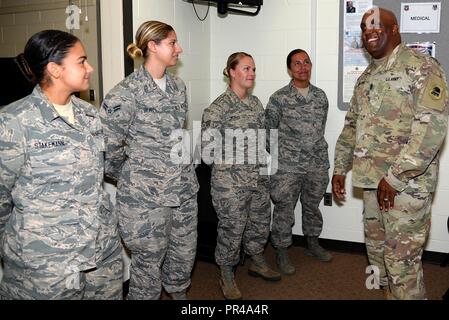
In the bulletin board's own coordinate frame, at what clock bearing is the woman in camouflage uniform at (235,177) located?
The woman in camouflage uniform is roughly at 2 o'clock from the bulletin board.

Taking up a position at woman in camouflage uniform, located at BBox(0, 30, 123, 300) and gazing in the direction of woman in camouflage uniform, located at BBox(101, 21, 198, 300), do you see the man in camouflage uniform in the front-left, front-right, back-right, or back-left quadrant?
front-right

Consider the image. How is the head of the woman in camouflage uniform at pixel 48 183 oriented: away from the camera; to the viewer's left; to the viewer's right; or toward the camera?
to the viewer's right

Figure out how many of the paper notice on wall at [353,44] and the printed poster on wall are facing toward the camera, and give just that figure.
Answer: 2

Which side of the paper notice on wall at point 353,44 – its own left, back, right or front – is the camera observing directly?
front

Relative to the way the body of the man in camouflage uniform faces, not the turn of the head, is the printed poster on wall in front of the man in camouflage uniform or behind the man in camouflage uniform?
behind

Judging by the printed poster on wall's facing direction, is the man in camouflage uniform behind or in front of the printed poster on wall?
in front

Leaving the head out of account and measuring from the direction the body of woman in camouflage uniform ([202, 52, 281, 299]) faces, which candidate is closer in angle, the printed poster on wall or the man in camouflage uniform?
the man in camouflage uniform

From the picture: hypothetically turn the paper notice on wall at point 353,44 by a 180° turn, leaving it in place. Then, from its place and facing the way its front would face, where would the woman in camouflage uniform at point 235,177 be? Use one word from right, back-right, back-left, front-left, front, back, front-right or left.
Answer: back-left

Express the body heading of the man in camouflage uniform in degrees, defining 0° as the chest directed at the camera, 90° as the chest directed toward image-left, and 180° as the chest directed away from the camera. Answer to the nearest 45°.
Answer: approximately 45°

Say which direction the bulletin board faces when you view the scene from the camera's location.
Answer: facing the viewer

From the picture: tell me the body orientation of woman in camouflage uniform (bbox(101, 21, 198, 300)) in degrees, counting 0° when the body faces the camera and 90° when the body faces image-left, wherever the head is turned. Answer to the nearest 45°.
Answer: approximately 315°

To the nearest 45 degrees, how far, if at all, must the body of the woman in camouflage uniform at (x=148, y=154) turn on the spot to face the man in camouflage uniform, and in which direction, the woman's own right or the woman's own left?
approximately 45° to the woman's own left

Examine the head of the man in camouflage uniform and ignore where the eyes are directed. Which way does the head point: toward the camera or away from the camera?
toward the camera

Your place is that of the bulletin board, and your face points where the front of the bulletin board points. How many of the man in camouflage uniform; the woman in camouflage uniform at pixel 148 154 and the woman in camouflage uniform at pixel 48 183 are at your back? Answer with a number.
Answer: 0

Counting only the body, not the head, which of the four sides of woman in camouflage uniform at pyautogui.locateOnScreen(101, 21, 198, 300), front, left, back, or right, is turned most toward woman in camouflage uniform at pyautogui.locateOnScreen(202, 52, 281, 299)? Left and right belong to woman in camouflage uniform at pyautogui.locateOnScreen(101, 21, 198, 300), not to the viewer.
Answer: left

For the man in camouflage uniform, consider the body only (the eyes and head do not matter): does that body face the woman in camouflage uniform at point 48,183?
yes

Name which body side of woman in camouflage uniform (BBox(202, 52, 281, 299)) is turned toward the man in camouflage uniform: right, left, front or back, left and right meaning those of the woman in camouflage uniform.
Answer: front
